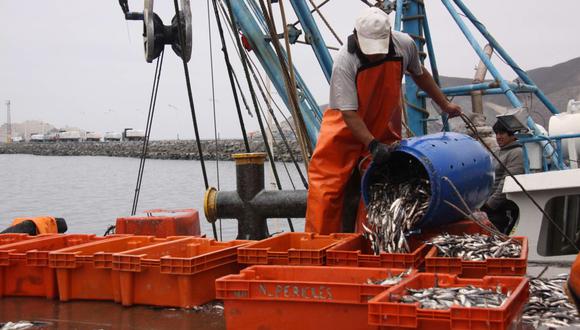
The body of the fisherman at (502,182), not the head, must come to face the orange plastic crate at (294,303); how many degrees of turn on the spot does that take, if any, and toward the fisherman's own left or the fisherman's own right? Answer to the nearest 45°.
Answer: approximately 45° to the fisherman's own left

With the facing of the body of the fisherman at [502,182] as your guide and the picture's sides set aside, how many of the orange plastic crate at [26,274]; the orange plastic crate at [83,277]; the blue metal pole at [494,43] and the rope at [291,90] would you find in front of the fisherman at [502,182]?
3

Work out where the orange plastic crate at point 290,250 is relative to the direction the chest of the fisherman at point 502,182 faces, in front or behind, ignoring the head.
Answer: in front

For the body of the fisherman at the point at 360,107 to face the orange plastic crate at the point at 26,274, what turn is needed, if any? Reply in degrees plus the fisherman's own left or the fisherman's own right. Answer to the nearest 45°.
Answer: approximately 135° to the fisherman's own right

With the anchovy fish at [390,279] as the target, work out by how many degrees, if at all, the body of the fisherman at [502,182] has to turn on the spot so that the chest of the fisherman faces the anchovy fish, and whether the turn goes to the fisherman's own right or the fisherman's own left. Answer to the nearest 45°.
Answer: approximately 45° to the fisherman's own left

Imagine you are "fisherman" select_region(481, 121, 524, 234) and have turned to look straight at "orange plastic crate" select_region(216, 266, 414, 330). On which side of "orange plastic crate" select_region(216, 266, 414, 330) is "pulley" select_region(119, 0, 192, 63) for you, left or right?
right

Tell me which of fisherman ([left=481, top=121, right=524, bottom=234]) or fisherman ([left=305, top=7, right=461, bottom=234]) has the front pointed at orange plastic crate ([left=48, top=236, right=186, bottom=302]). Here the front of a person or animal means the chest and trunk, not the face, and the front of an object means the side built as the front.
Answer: fisherman ([left=481, top=121, right=524, bottom=234])

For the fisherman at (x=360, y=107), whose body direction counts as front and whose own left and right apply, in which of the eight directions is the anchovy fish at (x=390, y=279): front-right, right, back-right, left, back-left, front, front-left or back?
front-right

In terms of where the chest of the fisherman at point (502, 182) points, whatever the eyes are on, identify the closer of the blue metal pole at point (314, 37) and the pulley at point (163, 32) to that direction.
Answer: the pulley

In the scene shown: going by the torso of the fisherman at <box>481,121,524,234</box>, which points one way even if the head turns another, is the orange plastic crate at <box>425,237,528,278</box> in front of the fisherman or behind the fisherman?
in front

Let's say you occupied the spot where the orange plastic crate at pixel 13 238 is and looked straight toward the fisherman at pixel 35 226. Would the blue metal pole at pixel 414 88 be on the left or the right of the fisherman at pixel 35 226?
right

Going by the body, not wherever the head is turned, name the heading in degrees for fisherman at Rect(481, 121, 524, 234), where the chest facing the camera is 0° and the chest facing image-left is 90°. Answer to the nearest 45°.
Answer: approximately 45°

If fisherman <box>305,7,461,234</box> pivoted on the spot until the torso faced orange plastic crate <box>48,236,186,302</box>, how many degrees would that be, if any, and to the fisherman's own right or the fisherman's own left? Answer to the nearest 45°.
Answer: approximately 90° to the fisherman's own right
